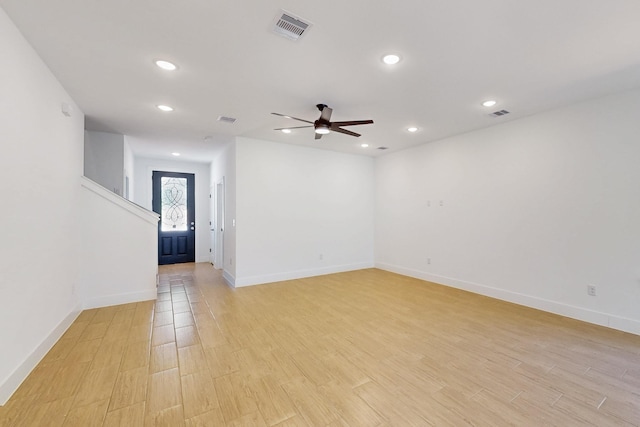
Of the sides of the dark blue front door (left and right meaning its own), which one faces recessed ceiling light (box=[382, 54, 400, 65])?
front

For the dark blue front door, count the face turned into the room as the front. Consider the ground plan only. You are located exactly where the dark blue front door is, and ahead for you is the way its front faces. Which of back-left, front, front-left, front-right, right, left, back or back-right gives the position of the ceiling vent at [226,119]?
front

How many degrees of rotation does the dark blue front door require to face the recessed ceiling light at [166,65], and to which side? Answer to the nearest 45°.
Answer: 0° — it already faces it

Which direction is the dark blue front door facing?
toward the camera

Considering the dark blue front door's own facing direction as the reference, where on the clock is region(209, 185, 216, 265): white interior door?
The white interior door is roughly at 10 o'clock from the dark blue front door.

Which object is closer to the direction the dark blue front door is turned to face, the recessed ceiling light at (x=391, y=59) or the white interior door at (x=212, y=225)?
the recessed ceiling light

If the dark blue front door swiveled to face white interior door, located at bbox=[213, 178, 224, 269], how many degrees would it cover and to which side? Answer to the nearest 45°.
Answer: approximately 45° to its left

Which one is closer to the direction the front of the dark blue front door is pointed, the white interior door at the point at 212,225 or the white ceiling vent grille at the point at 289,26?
the white ceiling vent grille

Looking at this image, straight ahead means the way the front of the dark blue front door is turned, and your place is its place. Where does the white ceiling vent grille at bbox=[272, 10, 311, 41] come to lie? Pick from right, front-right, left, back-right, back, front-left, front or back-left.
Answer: front

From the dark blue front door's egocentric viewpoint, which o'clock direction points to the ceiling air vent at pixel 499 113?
The ceiling air vent is roughly at 11 o'clock from the dark blue front door.
